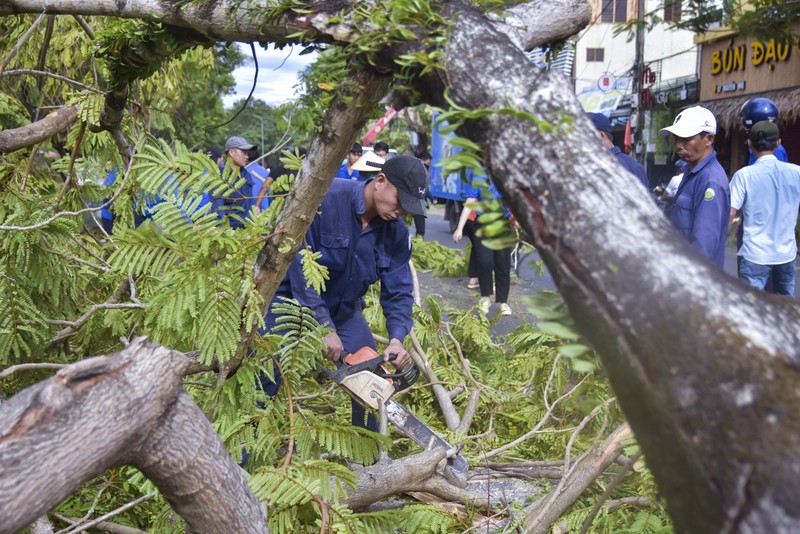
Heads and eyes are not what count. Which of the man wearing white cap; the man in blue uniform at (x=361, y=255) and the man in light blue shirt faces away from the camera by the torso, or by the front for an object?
the man in light blue shirt

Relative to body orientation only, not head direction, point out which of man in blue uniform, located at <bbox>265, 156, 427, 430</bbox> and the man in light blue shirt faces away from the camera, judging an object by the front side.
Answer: the man in light blue shirt

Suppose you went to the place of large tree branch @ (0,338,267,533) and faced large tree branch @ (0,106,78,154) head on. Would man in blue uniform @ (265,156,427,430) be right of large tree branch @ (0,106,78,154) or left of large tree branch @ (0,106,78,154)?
right

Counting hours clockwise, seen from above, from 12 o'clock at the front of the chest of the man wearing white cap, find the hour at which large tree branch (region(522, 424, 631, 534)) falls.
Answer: The large tree branch is roughly at 11 o'clock from the man wearing white cap.

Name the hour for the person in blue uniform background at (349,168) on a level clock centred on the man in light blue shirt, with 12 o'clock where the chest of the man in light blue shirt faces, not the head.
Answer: The person in blue uniform background is roughly at 10 o'clock from the man in light blue shirt.

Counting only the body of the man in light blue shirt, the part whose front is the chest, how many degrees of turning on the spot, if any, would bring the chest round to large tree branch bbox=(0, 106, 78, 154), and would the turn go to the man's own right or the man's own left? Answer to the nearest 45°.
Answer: approximately 135° to the man's own left

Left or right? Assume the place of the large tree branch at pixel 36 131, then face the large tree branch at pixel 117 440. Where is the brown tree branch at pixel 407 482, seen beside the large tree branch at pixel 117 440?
left

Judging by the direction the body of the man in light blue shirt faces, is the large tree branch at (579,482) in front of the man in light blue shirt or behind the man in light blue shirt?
behind

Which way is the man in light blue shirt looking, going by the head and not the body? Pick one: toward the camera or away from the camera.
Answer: away from the camera

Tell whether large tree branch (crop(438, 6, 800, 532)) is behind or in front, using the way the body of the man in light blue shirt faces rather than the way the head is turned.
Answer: behind

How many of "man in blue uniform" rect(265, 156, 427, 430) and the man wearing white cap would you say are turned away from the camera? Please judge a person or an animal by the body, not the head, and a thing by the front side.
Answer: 0

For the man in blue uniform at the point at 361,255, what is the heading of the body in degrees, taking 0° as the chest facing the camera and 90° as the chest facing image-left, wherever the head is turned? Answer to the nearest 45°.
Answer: approximately 315°

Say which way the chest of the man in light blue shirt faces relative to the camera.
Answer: away from the camera

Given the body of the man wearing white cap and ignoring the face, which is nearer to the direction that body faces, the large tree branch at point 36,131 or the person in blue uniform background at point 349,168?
the large tree branch
